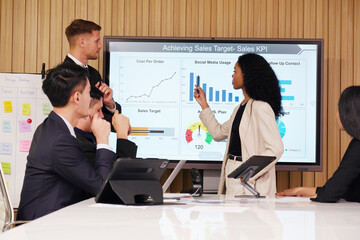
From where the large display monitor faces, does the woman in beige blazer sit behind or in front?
in front

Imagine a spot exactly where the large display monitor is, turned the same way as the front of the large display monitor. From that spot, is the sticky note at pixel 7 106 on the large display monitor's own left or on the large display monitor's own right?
on the large display monitor's own right

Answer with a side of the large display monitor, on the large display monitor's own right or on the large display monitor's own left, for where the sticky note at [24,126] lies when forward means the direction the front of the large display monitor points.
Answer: on the large display monitor's own right

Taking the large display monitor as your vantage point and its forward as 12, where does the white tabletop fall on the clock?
The white tabletop is roughly at 12 o'clock from the large display monitor.

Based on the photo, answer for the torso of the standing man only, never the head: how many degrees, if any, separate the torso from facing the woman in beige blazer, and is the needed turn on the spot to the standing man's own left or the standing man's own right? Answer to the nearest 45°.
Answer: approximately 45° to the standing man's own right

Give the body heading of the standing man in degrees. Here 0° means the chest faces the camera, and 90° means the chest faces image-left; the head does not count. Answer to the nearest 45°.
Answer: approximately 270°

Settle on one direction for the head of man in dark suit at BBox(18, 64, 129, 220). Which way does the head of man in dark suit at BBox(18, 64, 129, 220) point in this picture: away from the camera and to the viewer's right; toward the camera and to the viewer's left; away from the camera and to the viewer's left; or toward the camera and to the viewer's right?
away from the camera and to the viewer's right

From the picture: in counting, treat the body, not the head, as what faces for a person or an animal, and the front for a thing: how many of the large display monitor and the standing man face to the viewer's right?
1

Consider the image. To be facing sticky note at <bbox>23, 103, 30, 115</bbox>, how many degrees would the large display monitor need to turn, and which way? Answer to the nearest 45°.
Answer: approximately 90° to its right

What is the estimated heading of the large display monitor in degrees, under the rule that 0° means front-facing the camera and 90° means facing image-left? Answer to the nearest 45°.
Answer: approximately 0°

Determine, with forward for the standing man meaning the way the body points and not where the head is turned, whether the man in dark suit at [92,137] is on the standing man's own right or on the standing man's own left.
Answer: on the standing man's own right

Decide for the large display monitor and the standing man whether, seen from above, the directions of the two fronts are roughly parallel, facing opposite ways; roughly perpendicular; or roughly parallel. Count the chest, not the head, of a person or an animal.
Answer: roughly perpendicular

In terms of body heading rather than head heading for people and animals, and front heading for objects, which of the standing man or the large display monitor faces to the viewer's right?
the standing man

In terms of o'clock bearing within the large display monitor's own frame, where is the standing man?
The standing man is roughly at 2 o'clock from the large display monitor.

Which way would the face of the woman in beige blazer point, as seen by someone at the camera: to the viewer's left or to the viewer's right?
to the viewer's left
